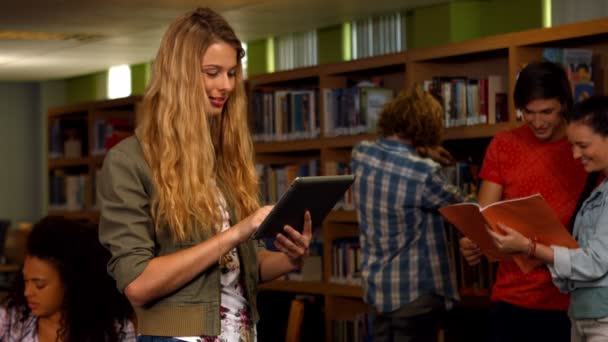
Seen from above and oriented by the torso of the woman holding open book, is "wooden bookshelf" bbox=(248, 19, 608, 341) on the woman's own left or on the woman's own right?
on the woman's own right

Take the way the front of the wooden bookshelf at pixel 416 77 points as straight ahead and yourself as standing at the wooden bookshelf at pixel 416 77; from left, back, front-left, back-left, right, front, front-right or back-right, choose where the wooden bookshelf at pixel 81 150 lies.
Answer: right

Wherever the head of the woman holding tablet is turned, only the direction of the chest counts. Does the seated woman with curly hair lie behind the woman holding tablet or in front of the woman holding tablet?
behind

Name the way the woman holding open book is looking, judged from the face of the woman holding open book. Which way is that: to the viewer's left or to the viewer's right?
to the viewer's left

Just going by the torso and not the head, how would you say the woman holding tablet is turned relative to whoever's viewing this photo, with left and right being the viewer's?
facing the viewer and to the right of the viewer

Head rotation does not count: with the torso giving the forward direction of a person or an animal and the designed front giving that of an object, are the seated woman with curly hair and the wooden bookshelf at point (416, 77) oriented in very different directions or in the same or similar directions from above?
same or similar directions

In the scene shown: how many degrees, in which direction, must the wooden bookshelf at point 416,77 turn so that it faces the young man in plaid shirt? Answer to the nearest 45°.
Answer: approximately 45° to its left

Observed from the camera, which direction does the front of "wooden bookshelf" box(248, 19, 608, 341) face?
facing the viewer and to the left of the viewer

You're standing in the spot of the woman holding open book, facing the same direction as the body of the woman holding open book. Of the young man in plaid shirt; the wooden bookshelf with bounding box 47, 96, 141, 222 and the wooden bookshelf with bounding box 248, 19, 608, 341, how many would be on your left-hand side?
0

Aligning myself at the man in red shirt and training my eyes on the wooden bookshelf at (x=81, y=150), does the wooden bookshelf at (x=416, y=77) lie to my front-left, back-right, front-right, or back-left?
front-right

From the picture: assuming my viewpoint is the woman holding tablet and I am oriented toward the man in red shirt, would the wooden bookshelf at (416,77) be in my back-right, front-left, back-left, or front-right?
front-left

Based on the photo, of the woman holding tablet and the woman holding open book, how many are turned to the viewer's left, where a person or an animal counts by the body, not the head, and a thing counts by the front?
1

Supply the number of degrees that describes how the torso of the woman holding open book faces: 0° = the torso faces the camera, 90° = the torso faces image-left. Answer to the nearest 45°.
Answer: approximately 90°

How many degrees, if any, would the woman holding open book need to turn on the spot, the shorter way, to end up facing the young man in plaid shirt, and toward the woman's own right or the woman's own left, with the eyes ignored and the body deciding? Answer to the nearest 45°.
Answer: approximately 45° to the woman's own right
